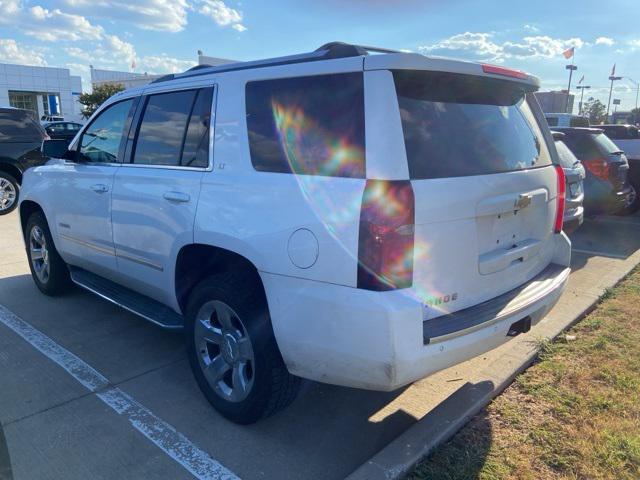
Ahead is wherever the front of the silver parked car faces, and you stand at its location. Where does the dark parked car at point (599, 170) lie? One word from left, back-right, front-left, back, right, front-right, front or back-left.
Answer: front-right

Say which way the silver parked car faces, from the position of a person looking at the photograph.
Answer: facing away from the viewer and to the left of the viewer

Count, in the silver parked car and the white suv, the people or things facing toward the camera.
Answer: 0

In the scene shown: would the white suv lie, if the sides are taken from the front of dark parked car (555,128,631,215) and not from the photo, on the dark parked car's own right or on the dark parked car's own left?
on the dark parked car's own left

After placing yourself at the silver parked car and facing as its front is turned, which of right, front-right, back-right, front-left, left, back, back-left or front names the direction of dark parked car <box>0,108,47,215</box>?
front-left

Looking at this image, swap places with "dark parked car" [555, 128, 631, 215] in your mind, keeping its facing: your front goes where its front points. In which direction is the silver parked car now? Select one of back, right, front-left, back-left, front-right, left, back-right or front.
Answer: back-left

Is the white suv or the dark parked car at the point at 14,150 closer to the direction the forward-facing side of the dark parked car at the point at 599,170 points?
the dark parked car

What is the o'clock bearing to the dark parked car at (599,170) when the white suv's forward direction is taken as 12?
The dark parked car is roughly at 3 o'clock from the white suv.

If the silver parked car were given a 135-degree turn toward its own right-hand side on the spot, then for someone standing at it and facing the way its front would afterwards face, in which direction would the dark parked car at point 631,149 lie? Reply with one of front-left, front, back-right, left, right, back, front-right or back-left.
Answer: left

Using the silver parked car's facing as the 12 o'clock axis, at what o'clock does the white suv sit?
The white suv is roughly at 8 o'clock from the silver parked car.

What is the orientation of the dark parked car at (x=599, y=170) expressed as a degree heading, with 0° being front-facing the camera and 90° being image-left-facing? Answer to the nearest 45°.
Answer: approximately 135°

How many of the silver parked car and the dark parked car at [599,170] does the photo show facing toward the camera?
0
